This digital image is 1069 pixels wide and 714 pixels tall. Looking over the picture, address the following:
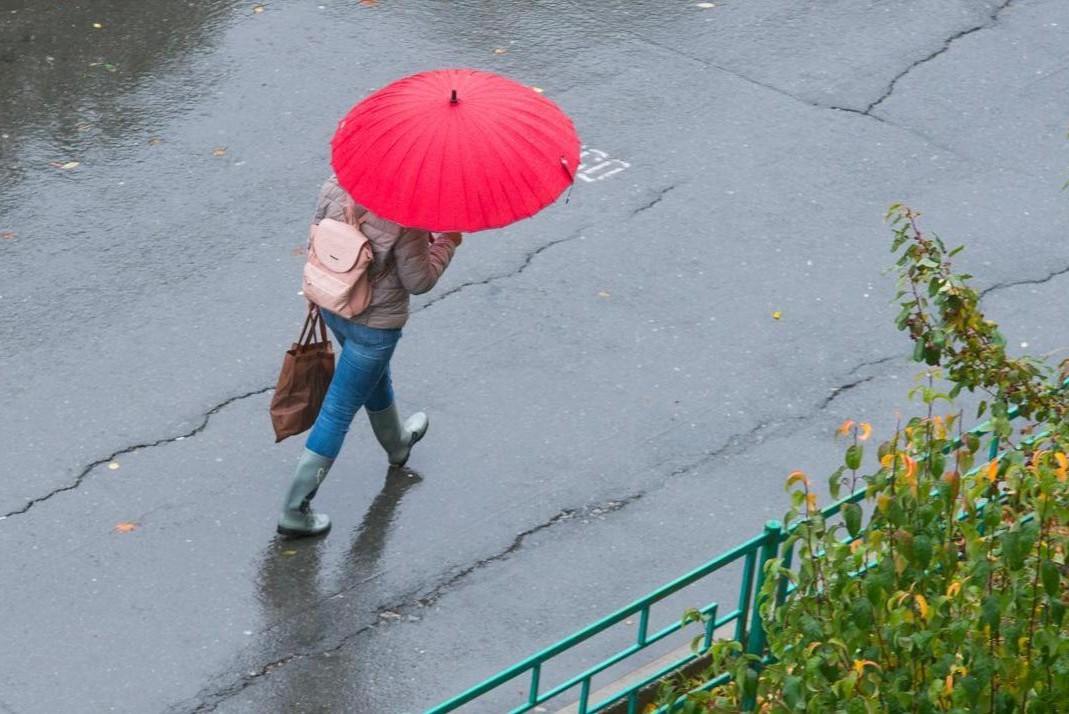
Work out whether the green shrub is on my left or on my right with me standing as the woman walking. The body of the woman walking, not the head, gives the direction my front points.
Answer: on my right

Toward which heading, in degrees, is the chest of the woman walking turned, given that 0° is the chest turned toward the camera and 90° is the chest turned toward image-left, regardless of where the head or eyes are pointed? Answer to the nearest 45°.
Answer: approximately 225°
